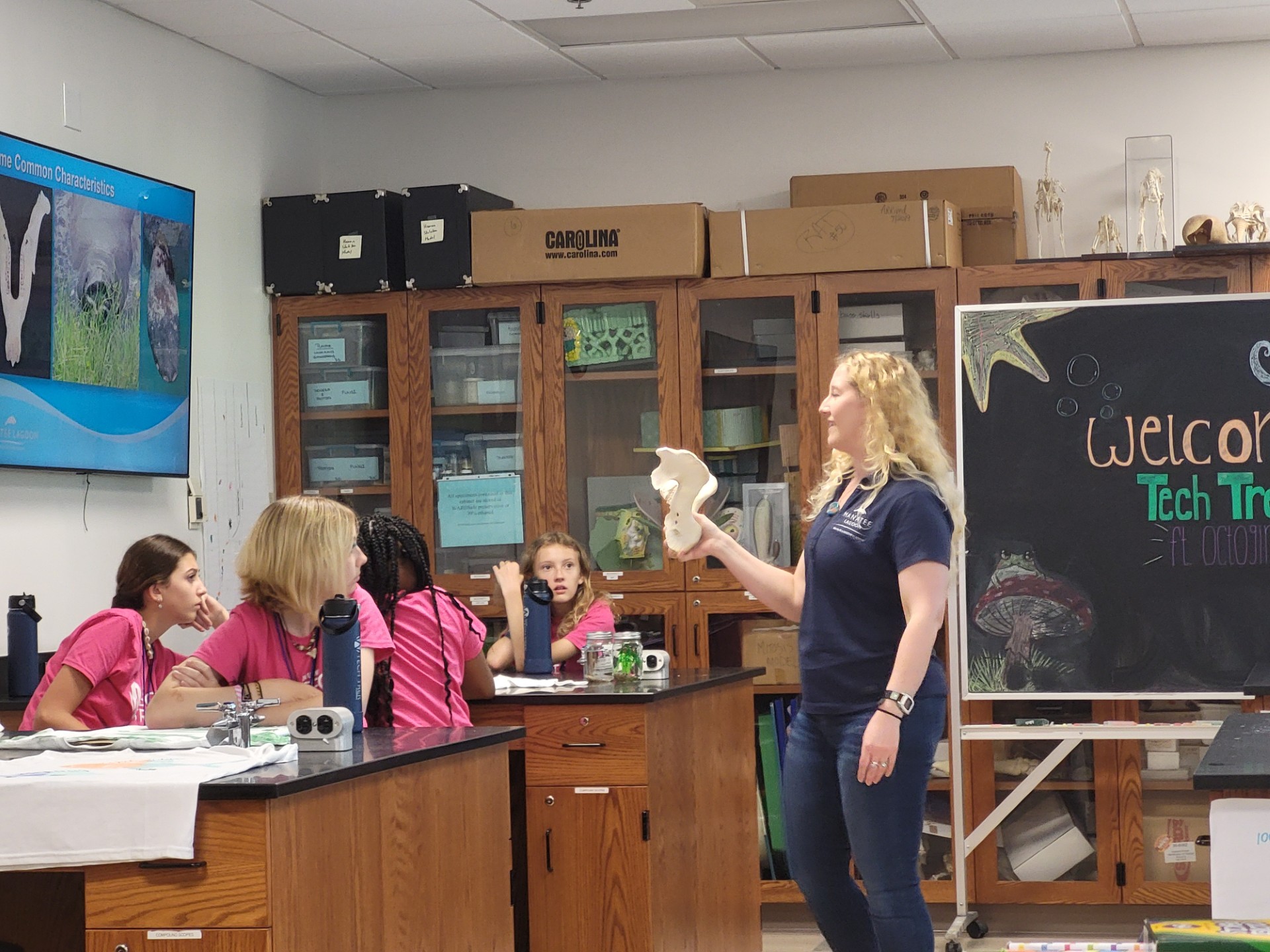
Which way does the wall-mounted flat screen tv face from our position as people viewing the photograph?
facing the viewer and to the right of the viewer

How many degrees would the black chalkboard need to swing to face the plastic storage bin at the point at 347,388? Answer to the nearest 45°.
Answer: approximately 90° to its right

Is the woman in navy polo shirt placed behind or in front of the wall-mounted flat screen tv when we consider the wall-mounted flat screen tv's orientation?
in front

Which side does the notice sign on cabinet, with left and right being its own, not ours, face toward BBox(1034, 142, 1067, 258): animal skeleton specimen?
left

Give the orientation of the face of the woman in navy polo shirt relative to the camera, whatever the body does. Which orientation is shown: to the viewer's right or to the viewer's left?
to the viewer's left

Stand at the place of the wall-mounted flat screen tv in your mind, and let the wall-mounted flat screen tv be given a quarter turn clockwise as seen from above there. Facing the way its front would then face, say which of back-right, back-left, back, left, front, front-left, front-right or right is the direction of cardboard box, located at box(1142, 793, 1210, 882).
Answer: back-left

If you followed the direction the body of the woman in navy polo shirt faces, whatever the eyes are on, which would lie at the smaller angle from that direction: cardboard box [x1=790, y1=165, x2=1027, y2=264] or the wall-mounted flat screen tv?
the wall-mounted flat screen tv

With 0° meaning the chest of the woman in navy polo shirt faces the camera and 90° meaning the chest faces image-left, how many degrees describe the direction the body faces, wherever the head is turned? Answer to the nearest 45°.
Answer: approximately 45°

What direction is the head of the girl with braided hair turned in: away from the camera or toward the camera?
away from the camera

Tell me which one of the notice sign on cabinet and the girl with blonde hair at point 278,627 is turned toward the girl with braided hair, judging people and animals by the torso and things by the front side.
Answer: the notice sign on cabinet
